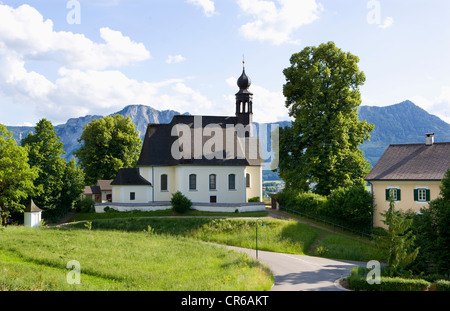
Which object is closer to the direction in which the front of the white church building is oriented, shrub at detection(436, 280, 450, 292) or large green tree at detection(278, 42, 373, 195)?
the large green tree

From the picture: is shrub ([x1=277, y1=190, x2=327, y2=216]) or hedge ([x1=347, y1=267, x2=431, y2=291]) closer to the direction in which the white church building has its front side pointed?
the shrub

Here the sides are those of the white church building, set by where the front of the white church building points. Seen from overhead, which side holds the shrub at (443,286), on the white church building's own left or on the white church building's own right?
on the white church building's own right

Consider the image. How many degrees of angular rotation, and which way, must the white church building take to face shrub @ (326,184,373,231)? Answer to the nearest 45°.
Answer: approximately 45° to its right

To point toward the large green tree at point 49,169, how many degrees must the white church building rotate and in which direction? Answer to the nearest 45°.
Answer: approximately 180°

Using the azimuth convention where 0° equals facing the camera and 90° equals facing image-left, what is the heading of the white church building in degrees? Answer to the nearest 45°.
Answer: approximately 270°

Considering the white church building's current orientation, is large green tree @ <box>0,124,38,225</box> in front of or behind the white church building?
behind
